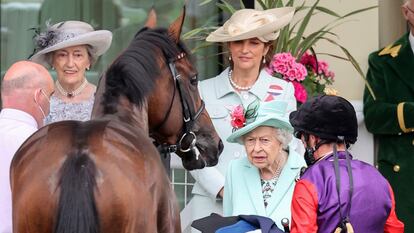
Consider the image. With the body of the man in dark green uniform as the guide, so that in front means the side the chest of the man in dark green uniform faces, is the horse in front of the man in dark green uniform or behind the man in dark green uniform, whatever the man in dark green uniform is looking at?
in front

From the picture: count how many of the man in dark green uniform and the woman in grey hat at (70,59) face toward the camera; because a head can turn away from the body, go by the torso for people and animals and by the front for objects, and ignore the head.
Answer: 2

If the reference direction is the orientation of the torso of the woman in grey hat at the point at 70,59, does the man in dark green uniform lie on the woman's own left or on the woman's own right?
on the woman's own left

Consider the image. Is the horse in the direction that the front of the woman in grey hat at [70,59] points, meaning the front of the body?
yes

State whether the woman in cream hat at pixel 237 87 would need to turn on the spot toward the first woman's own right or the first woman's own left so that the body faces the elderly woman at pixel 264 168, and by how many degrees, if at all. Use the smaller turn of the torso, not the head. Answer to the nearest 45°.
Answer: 0° — they already face them

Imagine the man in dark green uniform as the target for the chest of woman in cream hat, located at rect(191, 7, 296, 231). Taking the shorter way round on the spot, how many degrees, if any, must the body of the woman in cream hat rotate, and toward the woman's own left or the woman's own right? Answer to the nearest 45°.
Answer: approximately 135° to the woman's own left

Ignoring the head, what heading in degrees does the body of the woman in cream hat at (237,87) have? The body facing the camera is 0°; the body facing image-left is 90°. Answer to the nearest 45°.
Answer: approximately 0°

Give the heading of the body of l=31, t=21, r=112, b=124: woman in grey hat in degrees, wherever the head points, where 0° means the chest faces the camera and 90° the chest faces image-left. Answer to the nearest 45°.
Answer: approximately 0°

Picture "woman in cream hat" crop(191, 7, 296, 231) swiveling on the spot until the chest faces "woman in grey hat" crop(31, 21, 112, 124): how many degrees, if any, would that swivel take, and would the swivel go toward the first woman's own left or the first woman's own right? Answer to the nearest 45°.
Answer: approximately 90° to the first woman's own right

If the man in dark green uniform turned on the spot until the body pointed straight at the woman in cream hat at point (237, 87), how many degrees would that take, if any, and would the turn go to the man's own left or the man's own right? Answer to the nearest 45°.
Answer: approximately 45° to the man's own right
